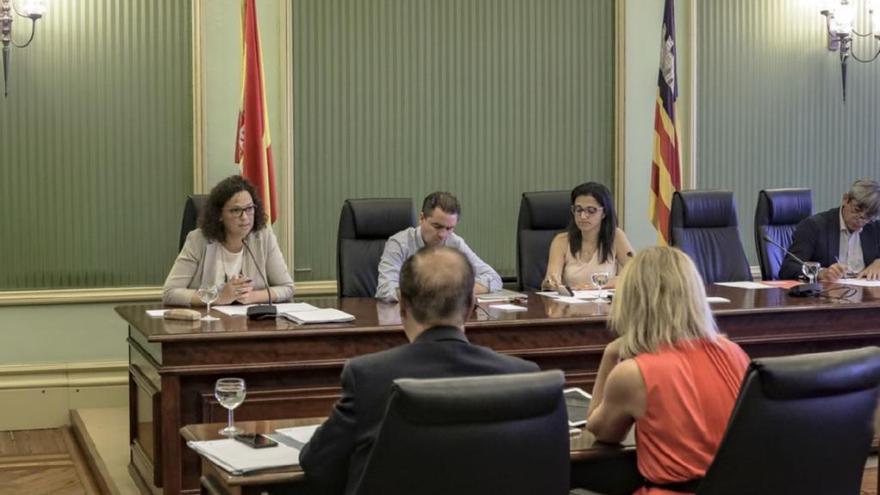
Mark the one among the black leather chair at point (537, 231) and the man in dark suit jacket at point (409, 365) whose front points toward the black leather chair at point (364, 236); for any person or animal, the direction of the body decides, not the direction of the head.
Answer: the man in dark suit jacket

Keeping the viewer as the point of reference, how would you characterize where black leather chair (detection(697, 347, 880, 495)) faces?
facing away from the viewer and to the left of the viewer

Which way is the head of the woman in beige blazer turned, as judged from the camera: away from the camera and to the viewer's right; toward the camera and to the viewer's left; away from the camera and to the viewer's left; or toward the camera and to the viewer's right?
toward the camera and to the viewer's right

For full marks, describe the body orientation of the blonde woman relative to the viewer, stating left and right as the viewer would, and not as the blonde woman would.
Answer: facing away from the viewer and to the left of the viewer

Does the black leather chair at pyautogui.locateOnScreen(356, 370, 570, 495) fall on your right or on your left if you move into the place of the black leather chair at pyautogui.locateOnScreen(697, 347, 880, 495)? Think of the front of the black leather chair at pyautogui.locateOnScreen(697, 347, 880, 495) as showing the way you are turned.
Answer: on your left

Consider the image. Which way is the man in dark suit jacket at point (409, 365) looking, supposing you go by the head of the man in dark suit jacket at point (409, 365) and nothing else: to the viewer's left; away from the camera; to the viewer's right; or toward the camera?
away from the camera

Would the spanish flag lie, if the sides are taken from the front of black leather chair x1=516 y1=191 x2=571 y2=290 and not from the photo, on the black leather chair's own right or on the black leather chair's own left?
on the black leather chair's own right
